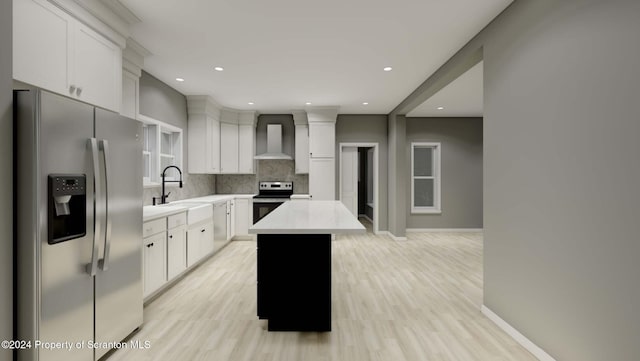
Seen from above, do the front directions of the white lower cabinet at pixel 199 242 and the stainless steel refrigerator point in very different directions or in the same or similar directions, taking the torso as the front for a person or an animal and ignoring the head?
same or similar directions

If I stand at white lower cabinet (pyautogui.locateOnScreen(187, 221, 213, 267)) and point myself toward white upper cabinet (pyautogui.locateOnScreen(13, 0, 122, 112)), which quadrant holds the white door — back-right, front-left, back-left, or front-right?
back-left

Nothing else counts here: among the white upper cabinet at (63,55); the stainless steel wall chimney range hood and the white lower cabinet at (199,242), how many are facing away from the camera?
0

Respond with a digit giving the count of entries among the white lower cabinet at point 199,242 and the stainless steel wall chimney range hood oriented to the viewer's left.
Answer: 0

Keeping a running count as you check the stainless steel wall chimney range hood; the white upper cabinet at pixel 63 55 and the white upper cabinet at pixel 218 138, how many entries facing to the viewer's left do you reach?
0

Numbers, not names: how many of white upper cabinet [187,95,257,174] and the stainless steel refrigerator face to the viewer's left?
0

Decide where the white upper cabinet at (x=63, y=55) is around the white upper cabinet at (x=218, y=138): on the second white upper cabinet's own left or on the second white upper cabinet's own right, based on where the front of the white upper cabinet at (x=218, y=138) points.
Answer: on the second white upper cabinet's own right

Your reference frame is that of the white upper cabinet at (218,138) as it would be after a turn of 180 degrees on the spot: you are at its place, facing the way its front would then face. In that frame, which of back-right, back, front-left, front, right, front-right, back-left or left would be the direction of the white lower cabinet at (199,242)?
back-left

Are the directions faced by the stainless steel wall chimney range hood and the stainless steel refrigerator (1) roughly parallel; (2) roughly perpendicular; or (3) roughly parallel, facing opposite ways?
roughly perpendicular

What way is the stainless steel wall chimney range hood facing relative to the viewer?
toward the camera

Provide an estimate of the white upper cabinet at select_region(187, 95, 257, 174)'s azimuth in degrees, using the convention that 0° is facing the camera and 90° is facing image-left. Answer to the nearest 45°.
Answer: approximately 315°
